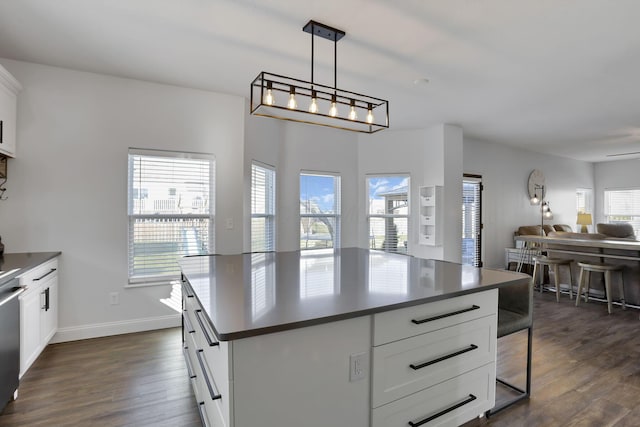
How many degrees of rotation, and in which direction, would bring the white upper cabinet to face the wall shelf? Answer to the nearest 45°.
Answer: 0° — it already faces it

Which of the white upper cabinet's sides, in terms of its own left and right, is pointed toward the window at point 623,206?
front

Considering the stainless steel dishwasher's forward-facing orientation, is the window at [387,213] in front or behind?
in front

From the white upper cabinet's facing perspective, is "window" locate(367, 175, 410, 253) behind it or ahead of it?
ahead

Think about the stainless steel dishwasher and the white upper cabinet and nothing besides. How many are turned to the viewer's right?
2

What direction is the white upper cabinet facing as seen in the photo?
to the viewer's right

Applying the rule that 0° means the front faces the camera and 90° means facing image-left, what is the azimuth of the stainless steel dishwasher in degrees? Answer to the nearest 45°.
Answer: approximately 270°

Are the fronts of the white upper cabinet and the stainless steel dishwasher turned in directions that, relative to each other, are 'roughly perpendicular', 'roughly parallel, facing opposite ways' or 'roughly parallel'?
roughly parallel
